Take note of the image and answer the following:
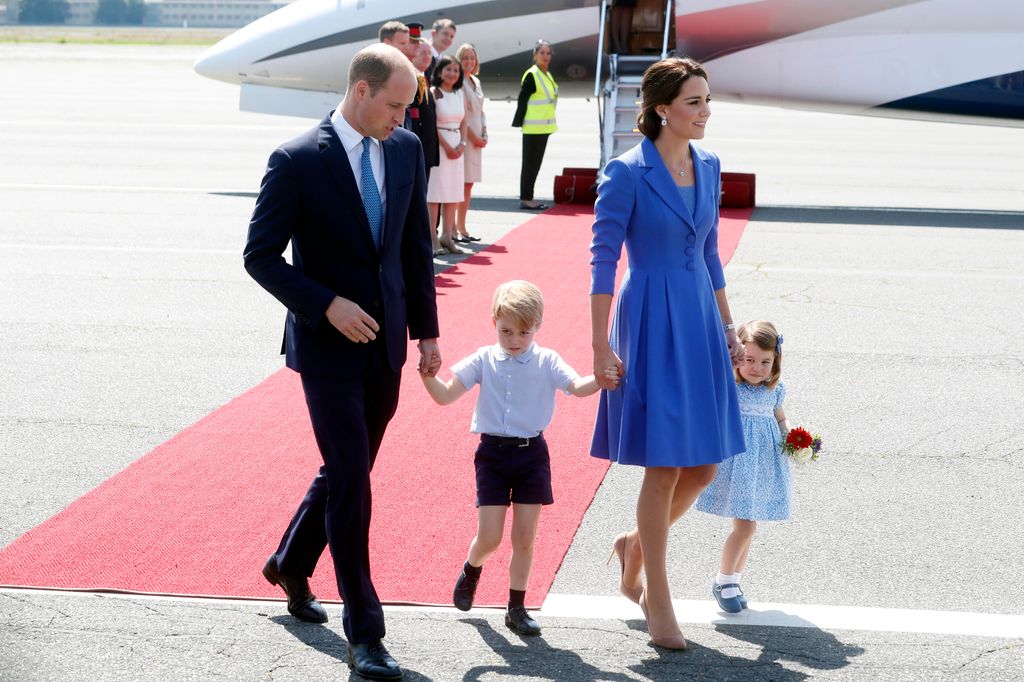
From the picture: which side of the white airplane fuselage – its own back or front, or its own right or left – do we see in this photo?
left

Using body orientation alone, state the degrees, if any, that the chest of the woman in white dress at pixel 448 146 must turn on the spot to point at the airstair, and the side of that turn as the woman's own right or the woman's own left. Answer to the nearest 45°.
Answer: approximately 90° to the woman's own left

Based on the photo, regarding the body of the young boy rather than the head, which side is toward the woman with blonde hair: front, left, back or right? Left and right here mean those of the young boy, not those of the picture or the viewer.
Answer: back

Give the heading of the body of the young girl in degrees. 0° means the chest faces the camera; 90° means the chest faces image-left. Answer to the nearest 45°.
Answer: approximately 0°

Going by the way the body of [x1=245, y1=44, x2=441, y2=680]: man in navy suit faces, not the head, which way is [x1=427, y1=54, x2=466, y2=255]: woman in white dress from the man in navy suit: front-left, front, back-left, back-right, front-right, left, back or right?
back-left

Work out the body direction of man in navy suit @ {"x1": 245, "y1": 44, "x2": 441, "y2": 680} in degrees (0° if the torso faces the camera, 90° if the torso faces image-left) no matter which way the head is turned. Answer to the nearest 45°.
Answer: approximately 315°

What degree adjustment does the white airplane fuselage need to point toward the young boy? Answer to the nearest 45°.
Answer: approximately 90° to its left

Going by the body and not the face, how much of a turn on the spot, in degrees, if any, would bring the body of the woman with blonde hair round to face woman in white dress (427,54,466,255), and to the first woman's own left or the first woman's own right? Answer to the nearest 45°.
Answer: approximately 45° to the first woman's own right

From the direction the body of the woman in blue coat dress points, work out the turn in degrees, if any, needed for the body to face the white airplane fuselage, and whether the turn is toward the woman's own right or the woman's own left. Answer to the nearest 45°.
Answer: approximately 135° to the woman's own left

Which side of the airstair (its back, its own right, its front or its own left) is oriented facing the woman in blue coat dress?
front

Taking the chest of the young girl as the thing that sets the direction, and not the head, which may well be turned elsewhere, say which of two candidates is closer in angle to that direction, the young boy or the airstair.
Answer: the young boy
